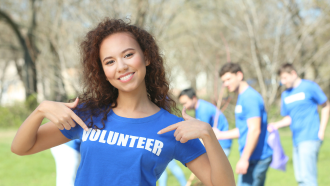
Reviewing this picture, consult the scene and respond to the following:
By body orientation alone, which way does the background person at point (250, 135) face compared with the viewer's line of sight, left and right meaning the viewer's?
facing to the left of the viewer

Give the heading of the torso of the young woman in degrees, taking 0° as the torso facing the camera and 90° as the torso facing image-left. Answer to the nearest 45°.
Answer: approximately 0°

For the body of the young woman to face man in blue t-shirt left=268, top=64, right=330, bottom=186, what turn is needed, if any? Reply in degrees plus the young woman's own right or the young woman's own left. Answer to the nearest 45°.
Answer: approximately 135° to the young woman's own left

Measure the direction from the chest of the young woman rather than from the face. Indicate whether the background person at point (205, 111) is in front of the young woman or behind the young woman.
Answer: behind

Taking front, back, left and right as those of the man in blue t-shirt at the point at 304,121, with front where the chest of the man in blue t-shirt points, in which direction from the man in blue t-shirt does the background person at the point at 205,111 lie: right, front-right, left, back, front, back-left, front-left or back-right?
front-right

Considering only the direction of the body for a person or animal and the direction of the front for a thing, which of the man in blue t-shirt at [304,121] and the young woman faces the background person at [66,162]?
the man in blue t-shirt

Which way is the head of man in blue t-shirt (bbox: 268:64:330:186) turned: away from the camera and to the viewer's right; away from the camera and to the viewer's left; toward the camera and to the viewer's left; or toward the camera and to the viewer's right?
toward the camera and to the viewer's left

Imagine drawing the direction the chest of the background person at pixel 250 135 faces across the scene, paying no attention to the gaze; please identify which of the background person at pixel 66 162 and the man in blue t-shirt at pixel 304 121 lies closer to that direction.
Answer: the background person
